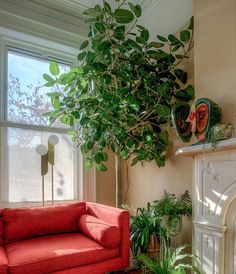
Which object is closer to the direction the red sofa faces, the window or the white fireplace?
the white fireplace

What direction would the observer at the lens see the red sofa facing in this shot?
facing the viewer and to the right of the viewer

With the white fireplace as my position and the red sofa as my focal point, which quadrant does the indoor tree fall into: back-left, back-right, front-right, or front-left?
front-right

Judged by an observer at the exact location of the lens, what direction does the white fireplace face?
facing the viewer and to the left of the viewer

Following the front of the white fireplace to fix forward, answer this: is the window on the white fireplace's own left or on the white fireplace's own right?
on the white fireplace's own right

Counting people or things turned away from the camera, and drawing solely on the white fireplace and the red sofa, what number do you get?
0
